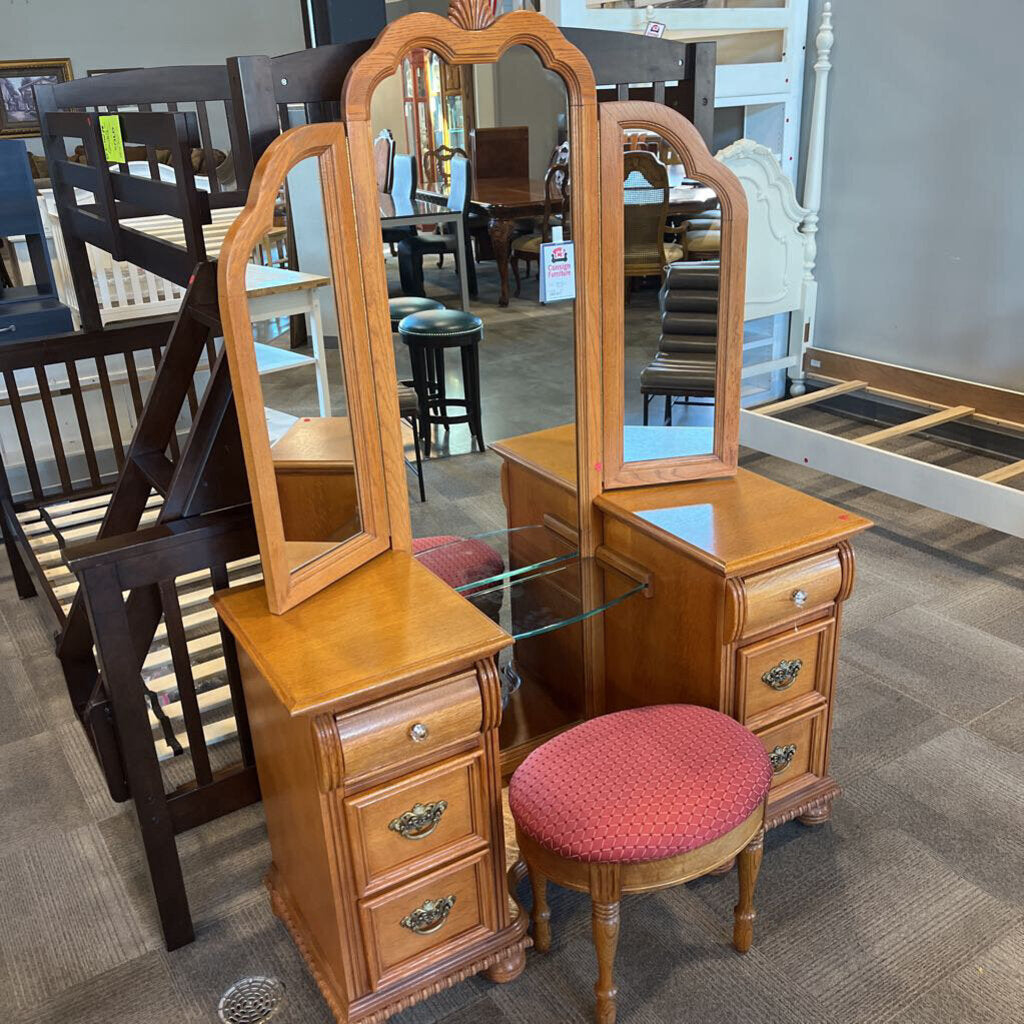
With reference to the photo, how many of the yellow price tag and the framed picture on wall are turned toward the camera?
2

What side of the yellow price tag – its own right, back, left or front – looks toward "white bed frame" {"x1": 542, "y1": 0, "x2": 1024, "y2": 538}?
left

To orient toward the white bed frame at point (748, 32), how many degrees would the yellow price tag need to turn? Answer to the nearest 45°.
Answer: approximately 135° to its left

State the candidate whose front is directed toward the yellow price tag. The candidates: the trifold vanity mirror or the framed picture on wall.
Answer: the framed picture on wall

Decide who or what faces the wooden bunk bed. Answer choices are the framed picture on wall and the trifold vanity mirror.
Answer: the framed picture on wall

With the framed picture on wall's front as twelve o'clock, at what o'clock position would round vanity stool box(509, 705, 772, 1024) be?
The round vanity stool is roughly at 12 o'clock from the framed picture on wall.

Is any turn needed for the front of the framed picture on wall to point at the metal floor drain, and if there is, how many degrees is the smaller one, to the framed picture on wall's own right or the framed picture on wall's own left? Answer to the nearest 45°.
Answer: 0° — it already faces it

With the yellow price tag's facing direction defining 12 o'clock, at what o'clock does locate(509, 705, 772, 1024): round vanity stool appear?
The round vanity stool is roughly at 11 o'clock from the yellow price tag.

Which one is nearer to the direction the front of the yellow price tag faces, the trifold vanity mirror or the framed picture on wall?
the trifold vanity mirror
